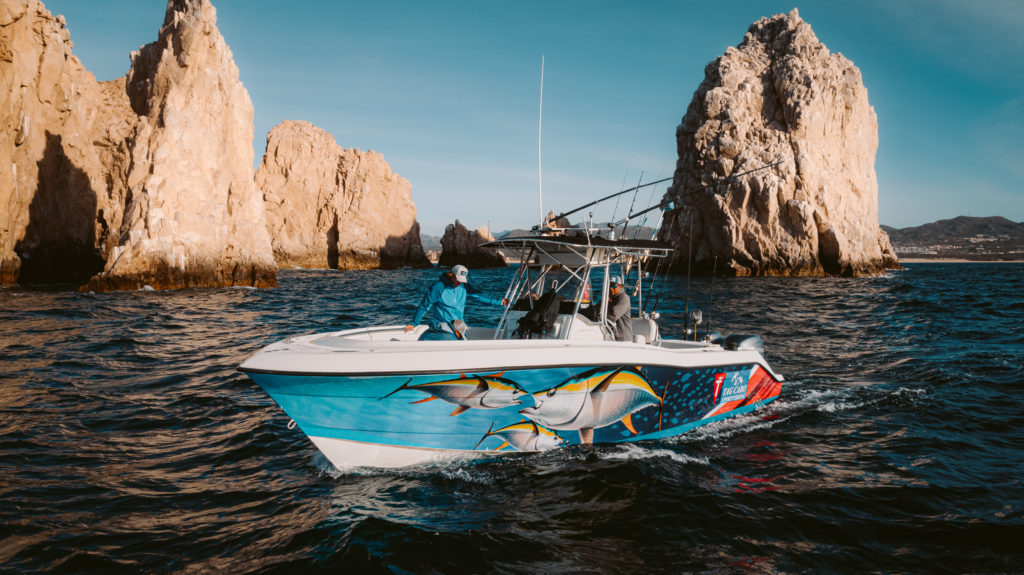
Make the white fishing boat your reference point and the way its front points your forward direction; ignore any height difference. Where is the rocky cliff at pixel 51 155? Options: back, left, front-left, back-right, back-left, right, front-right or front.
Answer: right

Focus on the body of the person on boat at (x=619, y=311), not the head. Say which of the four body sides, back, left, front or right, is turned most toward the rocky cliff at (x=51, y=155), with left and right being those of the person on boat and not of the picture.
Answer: right

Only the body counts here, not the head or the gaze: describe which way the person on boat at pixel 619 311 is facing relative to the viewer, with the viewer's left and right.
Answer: facing the viewer and to the left of the viewer

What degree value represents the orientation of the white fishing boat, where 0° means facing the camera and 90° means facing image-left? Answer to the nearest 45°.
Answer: approximately 45°

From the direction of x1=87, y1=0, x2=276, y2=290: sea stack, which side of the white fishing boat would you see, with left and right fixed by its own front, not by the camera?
right

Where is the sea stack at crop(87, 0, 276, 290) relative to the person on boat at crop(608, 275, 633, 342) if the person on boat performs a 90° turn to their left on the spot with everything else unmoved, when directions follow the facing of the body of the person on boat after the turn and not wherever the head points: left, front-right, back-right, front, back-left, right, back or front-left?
back

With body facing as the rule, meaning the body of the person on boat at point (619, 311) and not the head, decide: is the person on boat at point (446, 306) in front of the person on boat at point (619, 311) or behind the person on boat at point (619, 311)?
in front
